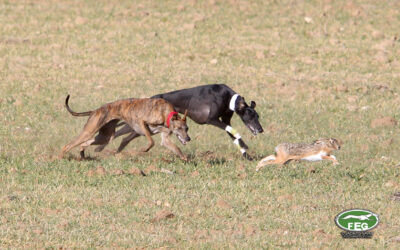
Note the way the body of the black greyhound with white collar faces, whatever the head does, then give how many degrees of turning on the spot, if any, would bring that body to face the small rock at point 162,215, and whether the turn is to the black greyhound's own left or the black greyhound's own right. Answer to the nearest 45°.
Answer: approximately 90° to the black greyhound's own right

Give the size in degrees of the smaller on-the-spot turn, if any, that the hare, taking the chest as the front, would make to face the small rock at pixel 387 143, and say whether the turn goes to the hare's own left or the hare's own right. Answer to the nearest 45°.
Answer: approximately 45° to the hare's own left

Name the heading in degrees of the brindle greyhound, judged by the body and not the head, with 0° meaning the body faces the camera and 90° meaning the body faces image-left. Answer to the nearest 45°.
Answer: approximately 270°

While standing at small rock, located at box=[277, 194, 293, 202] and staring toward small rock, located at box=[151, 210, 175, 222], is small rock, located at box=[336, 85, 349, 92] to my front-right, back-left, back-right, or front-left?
back-right

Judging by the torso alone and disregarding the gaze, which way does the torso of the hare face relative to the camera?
to the viewer's right

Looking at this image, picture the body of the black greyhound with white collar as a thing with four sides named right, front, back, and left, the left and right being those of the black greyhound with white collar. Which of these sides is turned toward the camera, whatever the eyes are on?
right

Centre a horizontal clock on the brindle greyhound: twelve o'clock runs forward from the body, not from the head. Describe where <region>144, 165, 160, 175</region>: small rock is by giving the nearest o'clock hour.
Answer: The small rock is roughly at 3 o'clock from the brindle greyhound.

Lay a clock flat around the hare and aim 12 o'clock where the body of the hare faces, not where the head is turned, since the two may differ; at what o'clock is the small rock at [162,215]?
The small rock is roughly at 4 o'clock from the hare.

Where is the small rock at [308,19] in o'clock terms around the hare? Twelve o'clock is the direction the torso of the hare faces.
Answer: The small rock is roughly at 9 o'clock from the hare.
